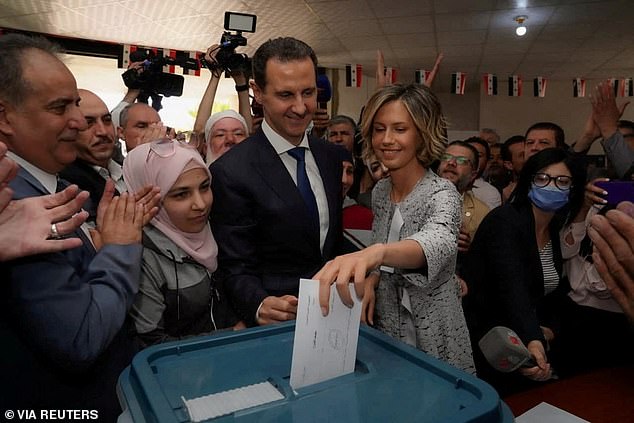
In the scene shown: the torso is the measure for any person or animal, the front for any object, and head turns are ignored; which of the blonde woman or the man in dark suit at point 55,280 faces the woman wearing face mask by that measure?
the man in dark suit

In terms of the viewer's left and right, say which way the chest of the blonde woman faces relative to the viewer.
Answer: facing the viewer and to the left of the viewer

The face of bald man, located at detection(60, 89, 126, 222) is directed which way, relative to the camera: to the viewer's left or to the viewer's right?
to the viewer's right

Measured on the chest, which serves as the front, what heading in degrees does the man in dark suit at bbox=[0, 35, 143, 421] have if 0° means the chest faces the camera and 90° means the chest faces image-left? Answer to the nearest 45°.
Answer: approximately 270°

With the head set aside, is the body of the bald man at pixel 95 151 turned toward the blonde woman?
yes

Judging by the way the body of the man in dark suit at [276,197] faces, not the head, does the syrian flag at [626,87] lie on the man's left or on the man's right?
on the man's left

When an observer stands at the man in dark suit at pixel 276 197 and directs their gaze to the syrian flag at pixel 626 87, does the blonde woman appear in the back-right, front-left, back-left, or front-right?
front-right

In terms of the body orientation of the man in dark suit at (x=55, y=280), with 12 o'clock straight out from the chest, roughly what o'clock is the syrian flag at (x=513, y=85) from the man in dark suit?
The syrian flag is roughly at 11 o'clock from the man in dark suit.

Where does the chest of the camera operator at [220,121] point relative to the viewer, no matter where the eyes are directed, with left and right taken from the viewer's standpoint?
facing the viewer

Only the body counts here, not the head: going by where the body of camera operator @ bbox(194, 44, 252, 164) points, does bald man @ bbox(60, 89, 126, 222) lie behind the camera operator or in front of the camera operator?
in front

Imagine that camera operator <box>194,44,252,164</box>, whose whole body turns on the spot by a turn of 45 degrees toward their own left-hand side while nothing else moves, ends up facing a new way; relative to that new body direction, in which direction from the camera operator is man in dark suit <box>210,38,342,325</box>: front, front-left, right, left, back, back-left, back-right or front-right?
front-right

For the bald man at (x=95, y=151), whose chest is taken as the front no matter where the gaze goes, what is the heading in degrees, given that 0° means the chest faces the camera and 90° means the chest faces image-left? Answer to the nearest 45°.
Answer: approximately 315°

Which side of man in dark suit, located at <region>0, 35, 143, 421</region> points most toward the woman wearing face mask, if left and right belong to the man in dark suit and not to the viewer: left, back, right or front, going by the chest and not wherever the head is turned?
front

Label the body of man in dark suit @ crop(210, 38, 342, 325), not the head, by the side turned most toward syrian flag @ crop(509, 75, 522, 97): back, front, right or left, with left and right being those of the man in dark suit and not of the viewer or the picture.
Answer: left

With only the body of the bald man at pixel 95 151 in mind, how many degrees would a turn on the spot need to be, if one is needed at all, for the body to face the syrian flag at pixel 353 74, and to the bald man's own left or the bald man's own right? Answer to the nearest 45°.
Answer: approximately 90° to the bald man's own left

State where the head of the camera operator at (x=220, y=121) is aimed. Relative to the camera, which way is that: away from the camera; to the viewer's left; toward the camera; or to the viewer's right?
toward the camera

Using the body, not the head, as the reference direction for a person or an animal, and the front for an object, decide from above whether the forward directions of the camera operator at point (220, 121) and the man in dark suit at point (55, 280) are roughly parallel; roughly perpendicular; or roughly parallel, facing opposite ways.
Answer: roughly perpendicular

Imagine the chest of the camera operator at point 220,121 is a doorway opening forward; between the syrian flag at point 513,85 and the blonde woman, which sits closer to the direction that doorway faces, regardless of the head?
the blonde woman

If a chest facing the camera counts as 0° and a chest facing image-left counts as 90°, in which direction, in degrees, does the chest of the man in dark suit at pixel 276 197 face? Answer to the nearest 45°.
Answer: approximately 315°

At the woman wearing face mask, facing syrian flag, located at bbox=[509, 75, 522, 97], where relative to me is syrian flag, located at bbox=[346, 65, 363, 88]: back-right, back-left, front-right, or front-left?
front-left

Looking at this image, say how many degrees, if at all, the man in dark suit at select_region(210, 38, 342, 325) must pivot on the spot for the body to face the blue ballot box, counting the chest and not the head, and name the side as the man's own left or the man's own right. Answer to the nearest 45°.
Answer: approximately 45° to the man's own right
